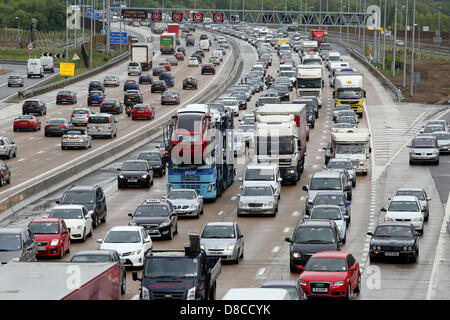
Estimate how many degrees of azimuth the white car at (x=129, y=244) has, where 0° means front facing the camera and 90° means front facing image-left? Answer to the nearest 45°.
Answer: approximately 45°

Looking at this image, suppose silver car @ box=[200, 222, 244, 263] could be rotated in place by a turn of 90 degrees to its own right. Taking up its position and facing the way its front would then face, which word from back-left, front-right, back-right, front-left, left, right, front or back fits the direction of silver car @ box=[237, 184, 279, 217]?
right

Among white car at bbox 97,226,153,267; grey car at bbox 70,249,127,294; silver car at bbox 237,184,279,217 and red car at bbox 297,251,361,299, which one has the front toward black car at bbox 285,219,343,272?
the silver car

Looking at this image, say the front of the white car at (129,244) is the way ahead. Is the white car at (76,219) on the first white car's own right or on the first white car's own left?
on the first white car's own right

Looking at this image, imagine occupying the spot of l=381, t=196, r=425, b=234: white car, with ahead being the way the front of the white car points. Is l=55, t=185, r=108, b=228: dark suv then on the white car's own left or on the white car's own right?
on the white car's own right

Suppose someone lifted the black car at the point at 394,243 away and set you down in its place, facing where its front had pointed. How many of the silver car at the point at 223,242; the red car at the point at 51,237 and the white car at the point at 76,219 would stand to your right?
3

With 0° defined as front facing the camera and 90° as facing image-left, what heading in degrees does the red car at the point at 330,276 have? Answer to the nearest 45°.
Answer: approximately 45°

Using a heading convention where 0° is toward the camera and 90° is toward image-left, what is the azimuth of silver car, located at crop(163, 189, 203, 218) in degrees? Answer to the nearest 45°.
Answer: approximately 0°

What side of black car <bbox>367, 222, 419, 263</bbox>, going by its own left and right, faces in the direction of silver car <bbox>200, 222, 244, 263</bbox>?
right

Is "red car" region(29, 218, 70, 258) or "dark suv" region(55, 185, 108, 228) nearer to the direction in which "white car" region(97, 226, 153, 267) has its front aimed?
the red car

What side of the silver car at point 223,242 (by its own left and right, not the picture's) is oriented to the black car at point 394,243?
left

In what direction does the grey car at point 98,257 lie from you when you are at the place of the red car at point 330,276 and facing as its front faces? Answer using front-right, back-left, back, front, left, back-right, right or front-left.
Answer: front-right

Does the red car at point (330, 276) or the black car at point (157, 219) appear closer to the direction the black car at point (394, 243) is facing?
the red car

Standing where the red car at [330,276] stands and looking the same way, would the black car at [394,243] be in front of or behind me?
behind
